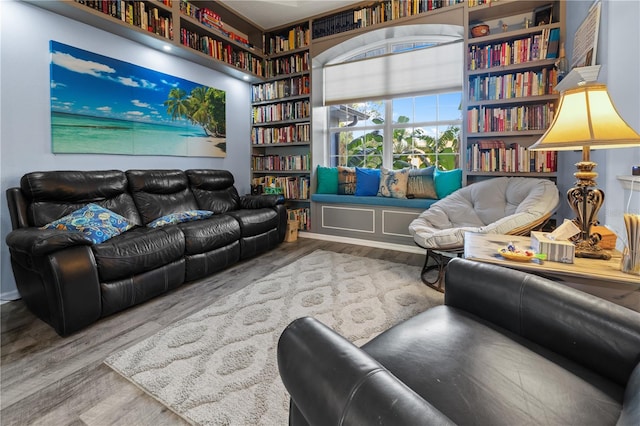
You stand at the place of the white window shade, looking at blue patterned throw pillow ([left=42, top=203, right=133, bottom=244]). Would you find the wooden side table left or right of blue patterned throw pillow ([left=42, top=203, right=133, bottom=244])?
left

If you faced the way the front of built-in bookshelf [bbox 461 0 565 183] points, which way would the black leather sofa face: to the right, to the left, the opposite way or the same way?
to the left

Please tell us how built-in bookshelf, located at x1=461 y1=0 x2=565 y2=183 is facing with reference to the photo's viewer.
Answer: facing the viewer

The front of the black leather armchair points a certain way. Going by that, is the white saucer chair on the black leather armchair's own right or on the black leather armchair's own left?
on the black leather armchair's own right

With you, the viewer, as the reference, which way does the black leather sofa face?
facing the viewer and to the right of the viewer

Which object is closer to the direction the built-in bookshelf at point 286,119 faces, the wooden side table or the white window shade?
the wooden side table

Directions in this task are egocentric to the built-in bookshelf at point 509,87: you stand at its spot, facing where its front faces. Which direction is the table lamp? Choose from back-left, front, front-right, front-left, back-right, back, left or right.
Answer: front

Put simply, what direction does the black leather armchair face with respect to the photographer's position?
facing away from the viewer and to the left of the viewer

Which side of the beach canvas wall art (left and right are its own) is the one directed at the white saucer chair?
front

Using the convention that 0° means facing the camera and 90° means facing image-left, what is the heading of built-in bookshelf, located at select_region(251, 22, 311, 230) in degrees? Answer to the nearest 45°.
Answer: approximately 45°

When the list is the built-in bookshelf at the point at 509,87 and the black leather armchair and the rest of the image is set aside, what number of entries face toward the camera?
1

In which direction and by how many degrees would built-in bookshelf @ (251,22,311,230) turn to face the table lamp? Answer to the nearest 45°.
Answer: approximately 45° to its left
